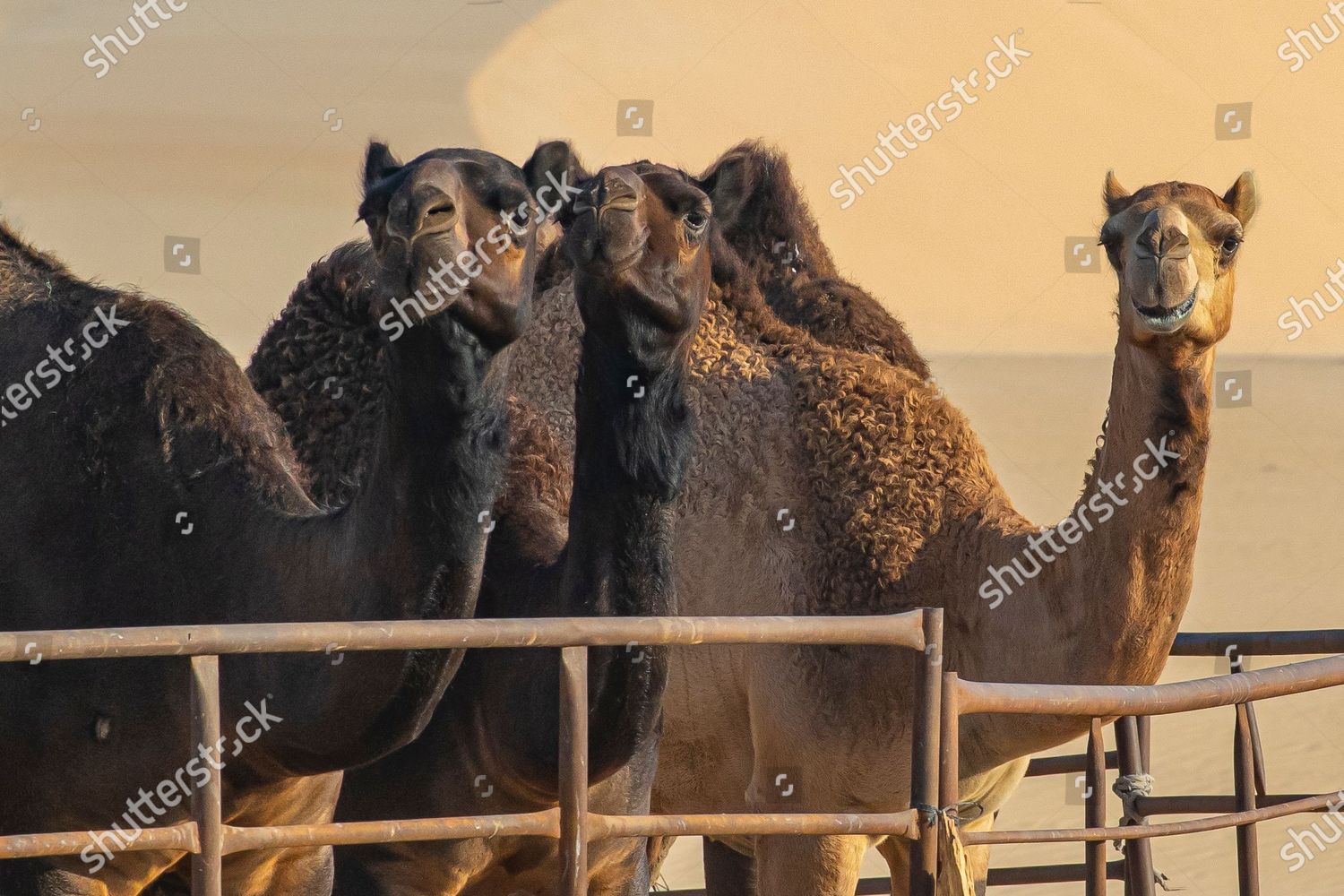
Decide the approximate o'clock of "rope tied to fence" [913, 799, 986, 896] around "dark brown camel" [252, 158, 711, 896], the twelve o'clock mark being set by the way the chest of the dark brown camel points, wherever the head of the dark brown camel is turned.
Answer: The rope tied to fence is roughly at 11 o'clock from the dark brown camel.

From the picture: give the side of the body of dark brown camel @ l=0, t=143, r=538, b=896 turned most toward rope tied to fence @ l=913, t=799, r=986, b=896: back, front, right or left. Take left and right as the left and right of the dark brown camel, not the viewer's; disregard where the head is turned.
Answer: front

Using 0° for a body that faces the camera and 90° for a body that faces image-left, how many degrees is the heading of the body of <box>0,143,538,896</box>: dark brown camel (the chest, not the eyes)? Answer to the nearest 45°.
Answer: approximately 270°

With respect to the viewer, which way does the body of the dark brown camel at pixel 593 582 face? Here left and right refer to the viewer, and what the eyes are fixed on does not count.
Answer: facing the viewer and to the right of the viewer
